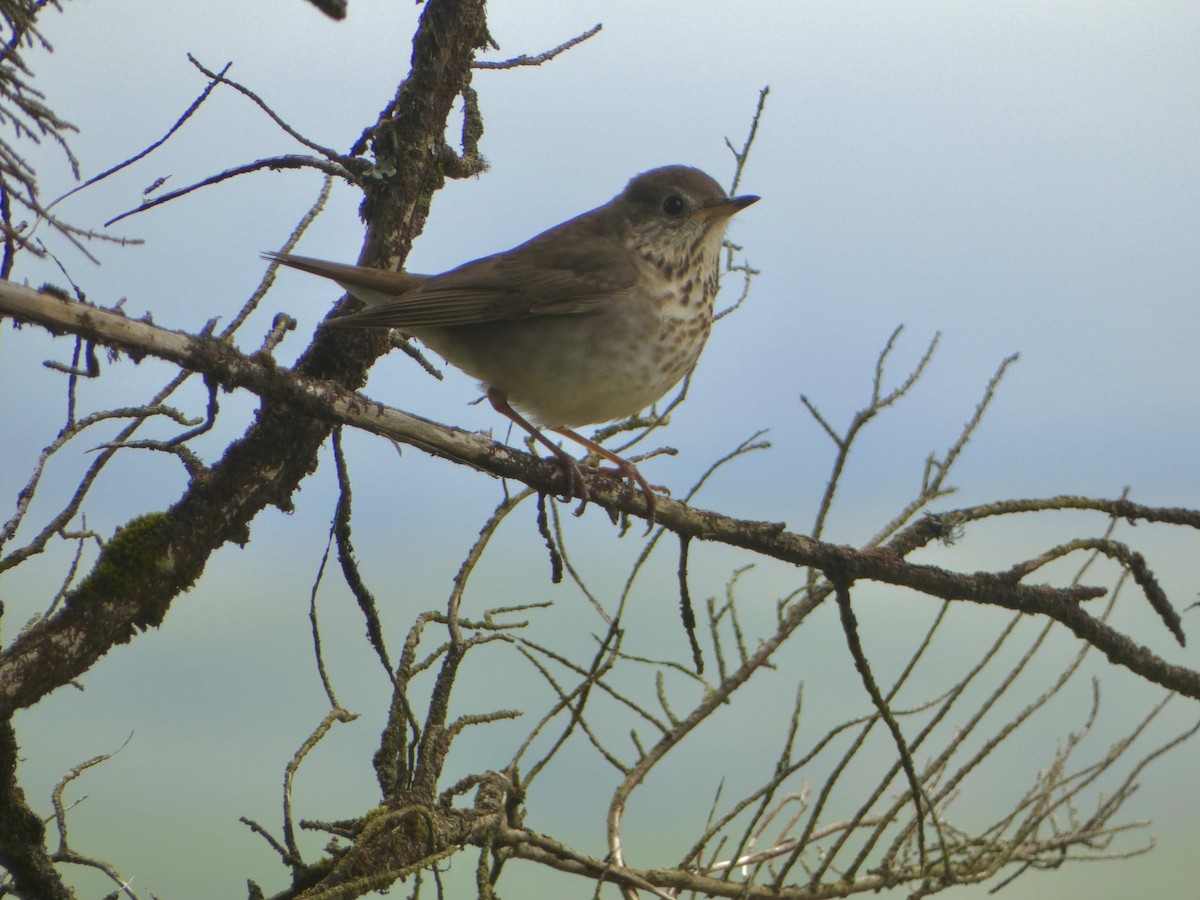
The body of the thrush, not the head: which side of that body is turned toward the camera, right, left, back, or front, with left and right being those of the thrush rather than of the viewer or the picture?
right
